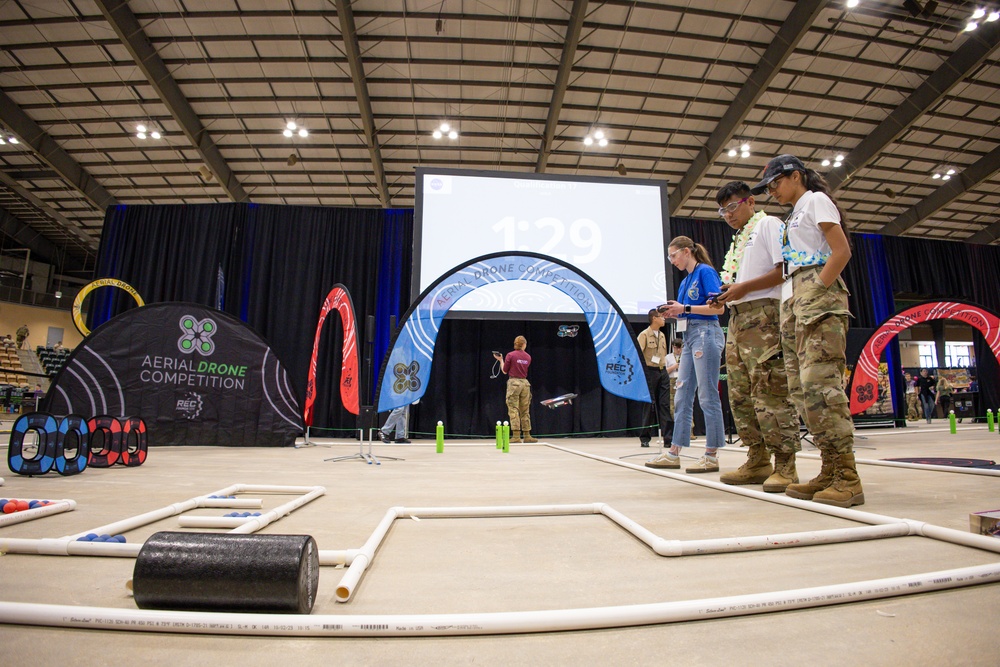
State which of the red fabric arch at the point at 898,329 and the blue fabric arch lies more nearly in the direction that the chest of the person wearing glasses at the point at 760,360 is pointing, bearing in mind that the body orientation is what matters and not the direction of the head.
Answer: the blue fabric arch

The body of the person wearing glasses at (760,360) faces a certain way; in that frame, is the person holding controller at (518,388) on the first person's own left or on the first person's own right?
on the first person's own right

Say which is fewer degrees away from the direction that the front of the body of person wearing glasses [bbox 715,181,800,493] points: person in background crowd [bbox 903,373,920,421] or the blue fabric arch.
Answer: the blue fabric arch

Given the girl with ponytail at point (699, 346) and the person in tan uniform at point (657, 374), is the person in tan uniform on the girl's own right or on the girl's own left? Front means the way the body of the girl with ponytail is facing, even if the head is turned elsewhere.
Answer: on the girl's own right

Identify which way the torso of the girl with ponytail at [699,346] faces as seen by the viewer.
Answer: to the viewer's left

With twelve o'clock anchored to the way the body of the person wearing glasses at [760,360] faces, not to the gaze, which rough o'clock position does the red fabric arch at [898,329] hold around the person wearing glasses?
The red fabric arch is roughly at 5 o'clock from the person wearing glasses.

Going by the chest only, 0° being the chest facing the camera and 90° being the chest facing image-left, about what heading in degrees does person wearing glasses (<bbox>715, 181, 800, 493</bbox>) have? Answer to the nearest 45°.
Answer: approximately 45°

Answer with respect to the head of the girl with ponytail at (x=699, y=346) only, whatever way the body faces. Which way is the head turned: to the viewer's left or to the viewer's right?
to the viewer's left

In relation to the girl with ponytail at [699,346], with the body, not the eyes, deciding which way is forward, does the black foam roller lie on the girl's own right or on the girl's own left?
on the girl's own left

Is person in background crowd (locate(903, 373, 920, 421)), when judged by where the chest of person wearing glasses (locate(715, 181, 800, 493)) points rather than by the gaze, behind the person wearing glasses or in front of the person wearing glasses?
behind
